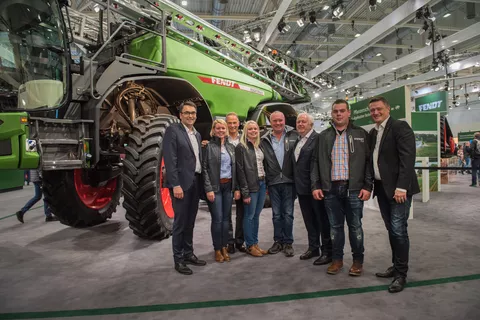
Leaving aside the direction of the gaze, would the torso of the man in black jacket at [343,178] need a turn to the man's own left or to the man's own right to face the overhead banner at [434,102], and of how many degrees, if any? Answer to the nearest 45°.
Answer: approximately 180°

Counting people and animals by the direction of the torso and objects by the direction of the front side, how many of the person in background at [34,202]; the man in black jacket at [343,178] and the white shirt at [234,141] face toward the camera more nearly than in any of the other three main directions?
2

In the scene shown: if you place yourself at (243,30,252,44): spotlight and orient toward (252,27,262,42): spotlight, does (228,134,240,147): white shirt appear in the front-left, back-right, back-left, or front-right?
back-right

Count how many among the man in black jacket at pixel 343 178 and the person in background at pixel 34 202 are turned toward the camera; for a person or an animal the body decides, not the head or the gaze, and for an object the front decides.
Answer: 1

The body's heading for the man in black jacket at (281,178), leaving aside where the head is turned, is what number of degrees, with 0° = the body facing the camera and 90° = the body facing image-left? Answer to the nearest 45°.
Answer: approximately 0°

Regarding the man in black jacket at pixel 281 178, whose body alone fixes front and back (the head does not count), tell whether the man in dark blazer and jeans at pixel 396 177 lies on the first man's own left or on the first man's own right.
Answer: on the first man's own left

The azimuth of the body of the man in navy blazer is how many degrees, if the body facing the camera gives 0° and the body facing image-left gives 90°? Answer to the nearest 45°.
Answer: approximately 315°
